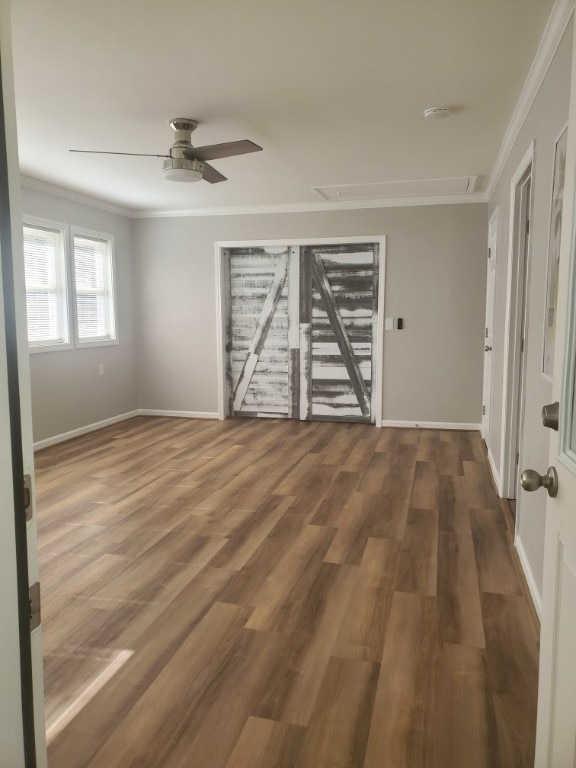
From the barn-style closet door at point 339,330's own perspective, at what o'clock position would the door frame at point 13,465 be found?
The door frame is roughly at 12 o'clock from the barn-style closet door.

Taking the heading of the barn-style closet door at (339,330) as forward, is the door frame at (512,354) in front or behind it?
in front

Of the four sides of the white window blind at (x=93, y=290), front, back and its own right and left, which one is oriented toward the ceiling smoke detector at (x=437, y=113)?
front

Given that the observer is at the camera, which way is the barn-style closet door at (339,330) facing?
facing the viewer

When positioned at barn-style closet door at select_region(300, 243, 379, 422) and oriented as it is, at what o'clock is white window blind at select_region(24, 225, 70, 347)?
The white window blind is roughly at 2 o'clock from the barn-style closet door.

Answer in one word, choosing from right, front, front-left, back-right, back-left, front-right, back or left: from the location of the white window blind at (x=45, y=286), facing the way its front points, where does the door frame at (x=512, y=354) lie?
front

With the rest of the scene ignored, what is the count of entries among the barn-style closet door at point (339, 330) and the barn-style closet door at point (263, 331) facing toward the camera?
2

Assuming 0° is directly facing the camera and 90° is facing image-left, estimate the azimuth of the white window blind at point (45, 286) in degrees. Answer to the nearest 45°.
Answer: approximately 315°

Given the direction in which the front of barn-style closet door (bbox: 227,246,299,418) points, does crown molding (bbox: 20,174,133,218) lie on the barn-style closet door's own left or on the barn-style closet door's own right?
on the barn-style closet door's own right

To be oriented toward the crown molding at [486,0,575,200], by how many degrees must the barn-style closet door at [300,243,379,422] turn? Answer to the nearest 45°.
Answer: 0° — it already faces it

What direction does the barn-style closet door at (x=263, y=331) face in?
toward the camera

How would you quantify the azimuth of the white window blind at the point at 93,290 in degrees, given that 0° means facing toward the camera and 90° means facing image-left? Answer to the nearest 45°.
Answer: approximately 315°

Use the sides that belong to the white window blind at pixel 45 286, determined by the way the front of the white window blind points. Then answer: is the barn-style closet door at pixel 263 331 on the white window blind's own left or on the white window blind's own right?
on the white window blind's own left

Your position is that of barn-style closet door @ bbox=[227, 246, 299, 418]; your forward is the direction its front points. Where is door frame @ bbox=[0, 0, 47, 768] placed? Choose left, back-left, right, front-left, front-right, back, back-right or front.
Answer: front

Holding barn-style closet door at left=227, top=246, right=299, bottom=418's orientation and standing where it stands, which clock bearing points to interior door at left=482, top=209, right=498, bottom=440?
The interior door is roughly at 10 o'clock from the barn-style closet door.

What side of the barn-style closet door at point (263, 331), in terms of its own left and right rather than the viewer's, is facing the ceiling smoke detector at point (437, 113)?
front

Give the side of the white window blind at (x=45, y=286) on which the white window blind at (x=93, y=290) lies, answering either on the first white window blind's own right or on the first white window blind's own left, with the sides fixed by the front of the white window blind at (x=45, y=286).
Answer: on the first white window blind's own left

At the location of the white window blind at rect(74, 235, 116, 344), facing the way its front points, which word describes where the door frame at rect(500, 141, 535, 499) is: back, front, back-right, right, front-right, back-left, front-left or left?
front

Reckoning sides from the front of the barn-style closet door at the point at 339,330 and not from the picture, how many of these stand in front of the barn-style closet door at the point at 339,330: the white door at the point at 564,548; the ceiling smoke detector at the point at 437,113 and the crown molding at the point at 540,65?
3

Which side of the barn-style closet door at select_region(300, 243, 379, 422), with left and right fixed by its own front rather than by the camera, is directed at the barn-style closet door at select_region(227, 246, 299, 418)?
right
